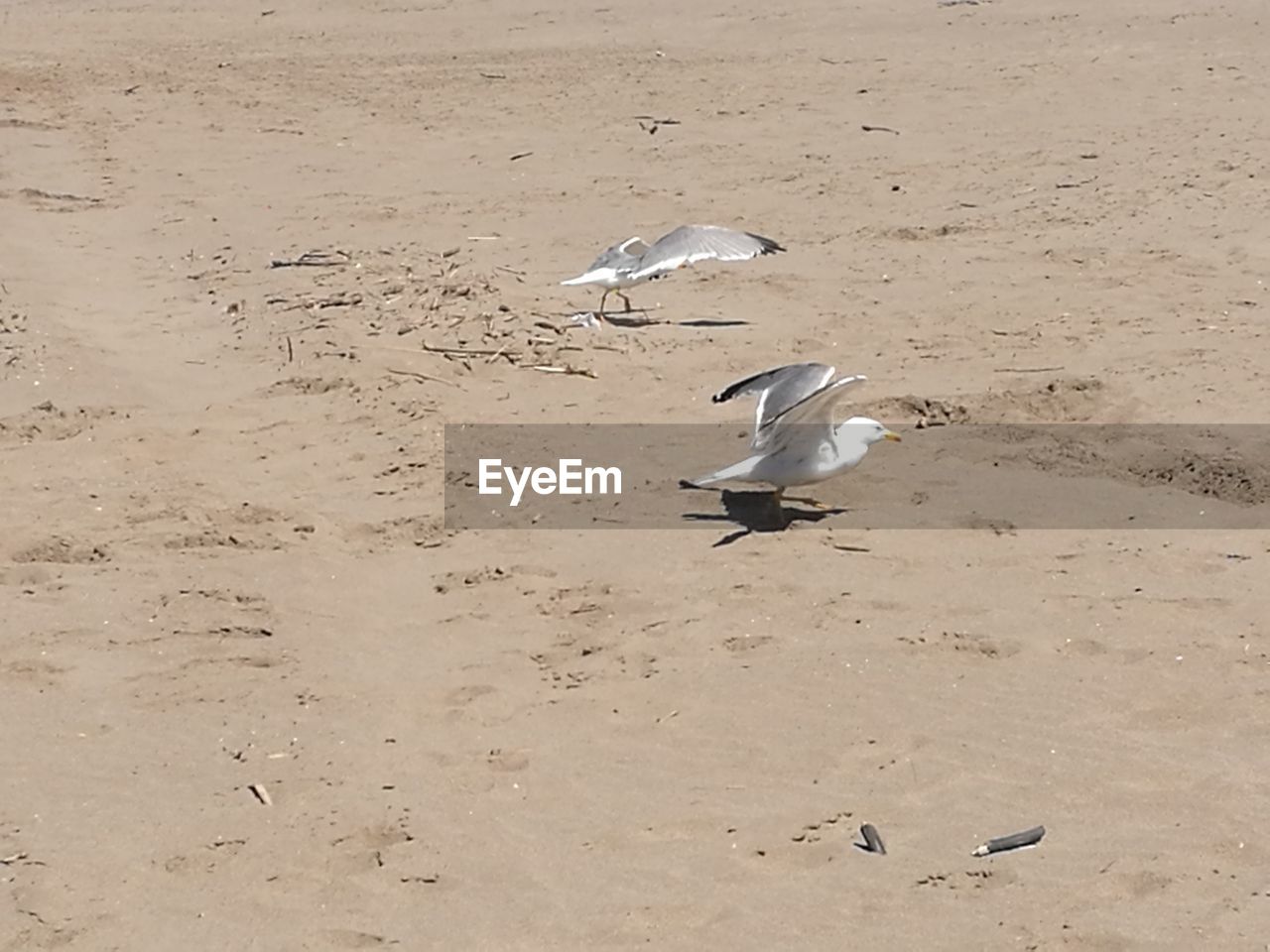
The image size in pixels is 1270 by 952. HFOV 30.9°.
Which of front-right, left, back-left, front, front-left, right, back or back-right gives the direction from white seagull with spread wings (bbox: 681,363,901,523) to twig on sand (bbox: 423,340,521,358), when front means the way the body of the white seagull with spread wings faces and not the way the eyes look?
back-left

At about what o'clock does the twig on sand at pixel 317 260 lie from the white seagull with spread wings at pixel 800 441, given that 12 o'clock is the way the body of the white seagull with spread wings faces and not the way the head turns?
The twig on sand is roughly at 8 o'clock from the white seagull with spread wings.

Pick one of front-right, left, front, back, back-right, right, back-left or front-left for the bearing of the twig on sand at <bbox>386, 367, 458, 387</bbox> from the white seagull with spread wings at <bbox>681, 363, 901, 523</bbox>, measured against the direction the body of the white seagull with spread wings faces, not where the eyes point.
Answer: back-left

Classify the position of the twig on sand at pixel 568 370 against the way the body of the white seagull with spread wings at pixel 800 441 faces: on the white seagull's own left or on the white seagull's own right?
on the white seagull's own left

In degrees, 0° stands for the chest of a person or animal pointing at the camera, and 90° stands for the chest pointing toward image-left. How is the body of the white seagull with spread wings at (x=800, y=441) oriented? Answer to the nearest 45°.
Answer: approximately 270°

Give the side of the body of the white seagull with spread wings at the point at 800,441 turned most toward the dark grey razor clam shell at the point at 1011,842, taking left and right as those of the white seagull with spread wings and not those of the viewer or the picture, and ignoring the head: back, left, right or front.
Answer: right
